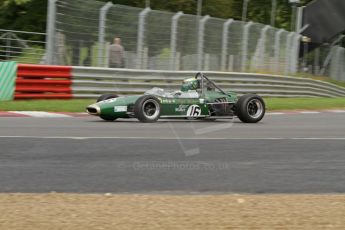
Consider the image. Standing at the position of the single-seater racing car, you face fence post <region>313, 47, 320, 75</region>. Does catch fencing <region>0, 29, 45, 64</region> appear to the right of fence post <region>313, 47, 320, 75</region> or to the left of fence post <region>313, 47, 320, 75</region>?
left

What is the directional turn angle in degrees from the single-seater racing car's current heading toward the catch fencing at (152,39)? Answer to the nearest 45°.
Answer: approximately 135° to its right

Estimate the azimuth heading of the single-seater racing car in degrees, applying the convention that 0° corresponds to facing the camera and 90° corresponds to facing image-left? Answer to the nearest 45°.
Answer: approximately 45°

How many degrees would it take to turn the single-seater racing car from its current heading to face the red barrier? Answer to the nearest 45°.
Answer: approximately 90° to its right

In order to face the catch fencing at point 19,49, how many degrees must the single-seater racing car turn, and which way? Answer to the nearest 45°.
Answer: approximately 90° to its right
